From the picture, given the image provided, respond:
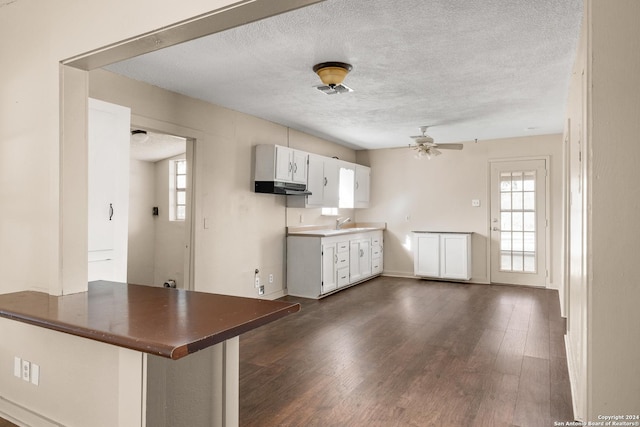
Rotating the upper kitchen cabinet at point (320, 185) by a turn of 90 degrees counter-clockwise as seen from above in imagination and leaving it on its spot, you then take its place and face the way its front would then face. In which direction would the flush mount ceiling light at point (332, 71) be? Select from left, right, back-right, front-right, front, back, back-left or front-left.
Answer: back-right

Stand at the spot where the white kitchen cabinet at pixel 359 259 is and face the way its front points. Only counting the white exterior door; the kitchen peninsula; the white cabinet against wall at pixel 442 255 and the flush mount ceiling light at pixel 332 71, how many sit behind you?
0

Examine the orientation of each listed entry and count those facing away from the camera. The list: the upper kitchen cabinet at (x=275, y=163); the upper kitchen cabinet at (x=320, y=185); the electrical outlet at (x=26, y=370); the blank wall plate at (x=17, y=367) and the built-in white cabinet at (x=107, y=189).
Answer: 0

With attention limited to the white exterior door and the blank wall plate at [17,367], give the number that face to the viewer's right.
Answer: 0

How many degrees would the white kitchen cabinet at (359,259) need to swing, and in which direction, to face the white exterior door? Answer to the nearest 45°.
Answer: approximately 45° to its left

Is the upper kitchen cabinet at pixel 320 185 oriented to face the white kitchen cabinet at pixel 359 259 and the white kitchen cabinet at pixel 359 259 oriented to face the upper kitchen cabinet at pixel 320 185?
no

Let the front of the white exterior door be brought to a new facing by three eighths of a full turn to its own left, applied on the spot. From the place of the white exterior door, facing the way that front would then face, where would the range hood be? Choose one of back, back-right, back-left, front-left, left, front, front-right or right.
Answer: back

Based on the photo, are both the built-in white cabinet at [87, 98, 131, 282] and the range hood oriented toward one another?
no

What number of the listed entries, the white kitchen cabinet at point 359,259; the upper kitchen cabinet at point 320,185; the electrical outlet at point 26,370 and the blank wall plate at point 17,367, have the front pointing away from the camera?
0

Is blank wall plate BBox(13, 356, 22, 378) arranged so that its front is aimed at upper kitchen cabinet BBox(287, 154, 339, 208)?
no

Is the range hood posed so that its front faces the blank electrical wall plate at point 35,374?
no

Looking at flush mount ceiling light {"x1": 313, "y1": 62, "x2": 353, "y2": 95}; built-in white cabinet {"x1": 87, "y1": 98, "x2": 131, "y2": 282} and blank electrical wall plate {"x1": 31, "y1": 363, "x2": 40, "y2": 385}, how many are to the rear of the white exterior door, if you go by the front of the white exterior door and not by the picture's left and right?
0

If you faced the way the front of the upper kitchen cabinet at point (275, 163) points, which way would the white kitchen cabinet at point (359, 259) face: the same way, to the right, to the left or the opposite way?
the same way

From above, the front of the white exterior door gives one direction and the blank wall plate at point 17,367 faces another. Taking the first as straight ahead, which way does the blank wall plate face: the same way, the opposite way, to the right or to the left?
the same way

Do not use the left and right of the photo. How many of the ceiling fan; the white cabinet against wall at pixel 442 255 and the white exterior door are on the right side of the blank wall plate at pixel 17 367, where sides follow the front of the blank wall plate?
0

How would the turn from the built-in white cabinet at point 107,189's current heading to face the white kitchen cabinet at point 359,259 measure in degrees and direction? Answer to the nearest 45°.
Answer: approximately 90° to its left

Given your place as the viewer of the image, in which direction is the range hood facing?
facing the viewer and to the right of the viewer

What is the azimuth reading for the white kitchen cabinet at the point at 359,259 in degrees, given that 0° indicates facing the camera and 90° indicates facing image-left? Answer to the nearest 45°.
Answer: approximately 315°
